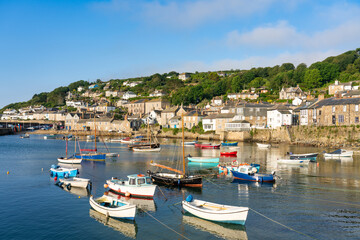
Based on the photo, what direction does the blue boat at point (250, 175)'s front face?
to the viewer's left

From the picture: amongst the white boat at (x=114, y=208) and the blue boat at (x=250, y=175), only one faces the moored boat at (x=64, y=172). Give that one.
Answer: the blue boat

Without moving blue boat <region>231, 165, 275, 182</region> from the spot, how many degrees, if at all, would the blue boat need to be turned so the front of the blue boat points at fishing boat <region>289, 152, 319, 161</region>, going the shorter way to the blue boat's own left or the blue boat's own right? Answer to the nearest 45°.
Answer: approximately 135° to the blue boat's own right
